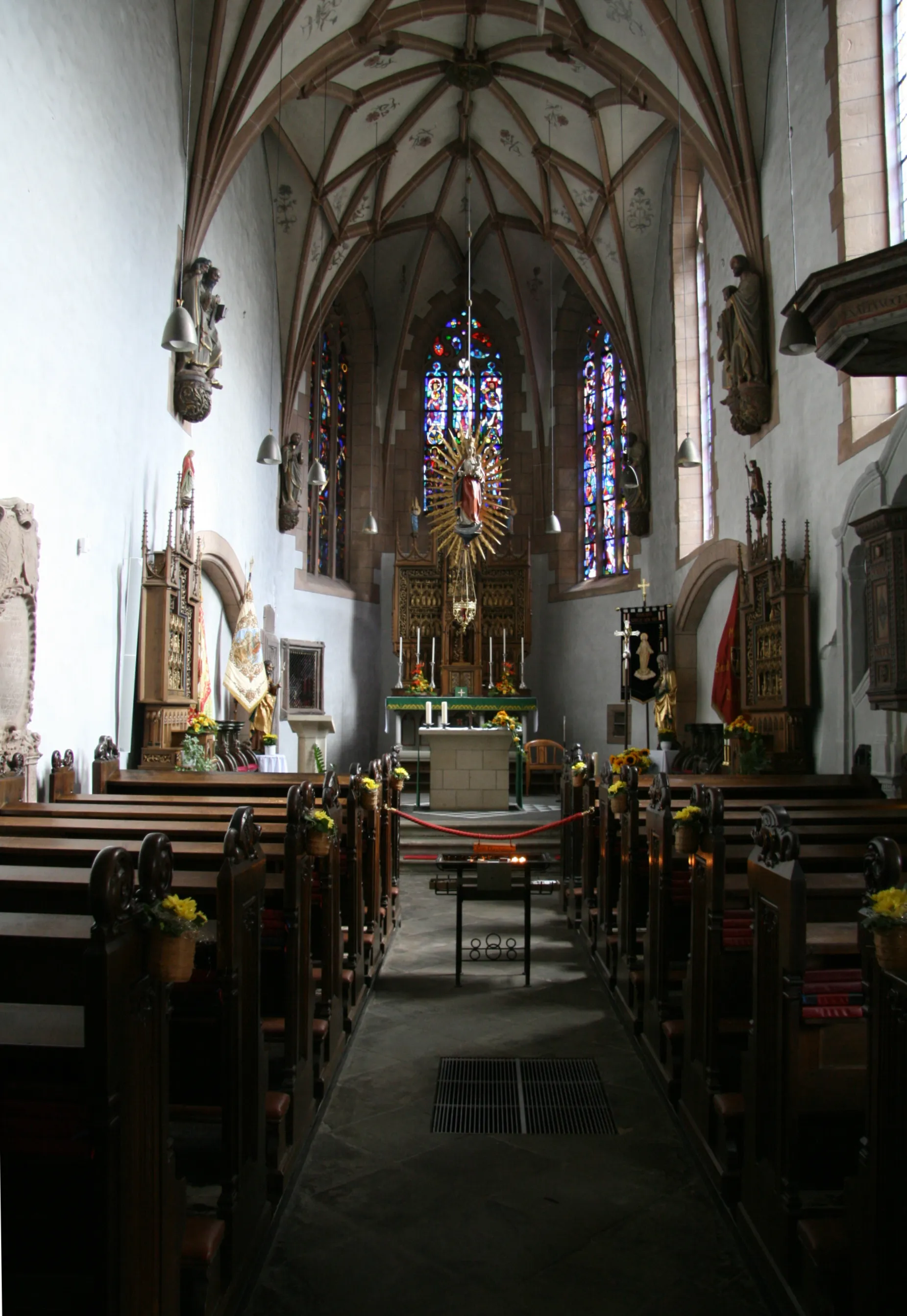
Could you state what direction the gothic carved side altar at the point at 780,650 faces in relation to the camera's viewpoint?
facing the viewer and to the left of the viewer

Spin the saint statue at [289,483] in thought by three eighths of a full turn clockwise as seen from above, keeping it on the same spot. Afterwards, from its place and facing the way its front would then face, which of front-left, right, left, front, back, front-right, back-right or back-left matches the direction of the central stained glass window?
back-right

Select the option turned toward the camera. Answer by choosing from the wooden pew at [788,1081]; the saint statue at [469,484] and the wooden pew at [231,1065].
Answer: the saint statue

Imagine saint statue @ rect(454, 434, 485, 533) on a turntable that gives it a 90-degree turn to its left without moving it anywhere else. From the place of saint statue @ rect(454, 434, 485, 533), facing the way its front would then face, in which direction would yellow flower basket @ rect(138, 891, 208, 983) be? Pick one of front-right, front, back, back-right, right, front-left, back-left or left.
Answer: right

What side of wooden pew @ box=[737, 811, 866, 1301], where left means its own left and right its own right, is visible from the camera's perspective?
back

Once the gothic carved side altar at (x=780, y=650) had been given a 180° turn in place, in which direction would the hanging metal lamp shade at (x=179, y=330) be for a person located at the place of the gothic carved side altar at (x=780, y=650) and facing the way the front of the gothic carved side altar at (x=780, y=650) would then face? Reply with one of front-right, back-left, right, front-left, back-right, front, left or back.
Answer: back

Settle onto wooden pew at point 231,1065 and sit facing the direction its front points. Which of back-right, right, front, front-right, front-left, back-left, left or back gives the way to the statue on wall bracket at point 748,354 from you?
front-right

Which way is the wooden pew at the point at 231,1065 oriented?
away from the camera

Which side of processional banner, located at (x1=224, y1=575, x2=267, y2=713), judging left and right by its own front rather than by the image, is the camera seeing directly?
front

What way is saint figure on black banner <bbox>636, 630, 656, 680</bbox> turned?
toward the camera

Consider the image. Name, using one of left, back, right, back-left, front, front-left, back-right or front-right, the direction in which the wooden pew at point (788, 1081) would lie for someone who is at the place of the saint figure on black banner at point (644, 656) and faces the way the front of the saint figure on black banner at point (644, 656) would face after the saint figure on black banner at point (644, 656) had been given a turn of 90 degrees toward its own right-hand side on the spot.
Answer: left

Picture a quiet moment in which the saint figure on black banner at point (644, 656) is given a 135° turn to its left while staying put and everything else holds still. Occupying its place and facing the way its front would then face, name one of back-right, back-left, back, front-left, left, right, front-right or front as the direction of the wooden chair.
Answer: left

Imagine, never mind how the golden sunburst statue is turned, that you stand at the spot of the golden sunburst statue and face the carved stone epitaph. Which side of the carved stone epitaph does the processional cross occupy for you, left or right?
left

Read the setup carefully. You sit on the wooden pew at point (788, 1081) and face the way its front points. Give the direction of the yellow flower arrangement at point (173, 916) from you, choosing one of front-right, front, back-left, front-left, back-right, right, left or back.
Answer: back-left

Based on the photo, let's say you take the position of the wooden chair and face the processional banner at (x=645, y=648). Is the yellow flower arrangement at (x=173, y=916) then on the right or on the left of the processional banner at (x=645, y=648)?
right
